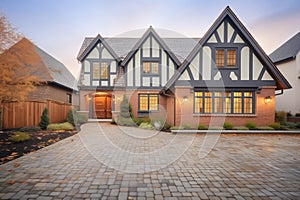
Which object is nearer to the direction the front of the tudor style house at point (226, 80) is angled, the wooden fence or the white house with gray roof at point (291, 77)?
the wooden fence

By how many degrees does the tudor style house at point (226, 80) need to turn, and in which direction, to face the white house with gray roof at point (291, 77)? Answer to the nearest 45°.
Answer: approximately 135° to its left

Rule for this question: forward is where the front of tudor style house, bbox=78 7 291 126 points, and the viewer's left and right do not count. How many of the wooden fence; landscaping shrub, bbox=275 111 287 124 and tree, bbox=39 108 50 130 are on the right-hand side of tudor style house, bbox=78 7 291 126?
2

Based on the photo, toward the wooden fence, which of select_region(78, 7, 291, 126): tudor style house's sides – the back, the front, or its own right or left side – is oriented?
right

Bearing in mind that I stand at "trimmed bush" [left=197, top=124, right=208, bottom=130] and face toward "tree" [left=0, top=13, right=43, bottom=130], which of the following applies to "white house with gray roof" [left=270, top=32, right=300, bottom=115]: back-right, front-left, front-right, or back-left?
back-right

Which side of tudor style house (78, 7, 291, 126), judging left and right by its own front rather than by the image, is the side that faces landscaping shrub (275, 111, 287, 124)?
left

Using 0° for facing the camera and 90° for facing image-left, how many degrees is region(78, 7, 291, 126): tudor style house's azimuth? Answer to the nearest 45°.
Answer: approximately 0°

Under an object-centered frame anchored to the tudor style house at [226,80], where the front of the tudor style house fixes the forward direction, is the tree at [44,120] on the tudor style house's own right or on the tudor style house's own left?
on the tudor style house's own right

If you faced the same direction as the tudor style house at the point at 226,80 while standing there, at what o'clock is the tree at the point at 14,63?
The tree is roughly at 2 o'clock from the tudor style house.

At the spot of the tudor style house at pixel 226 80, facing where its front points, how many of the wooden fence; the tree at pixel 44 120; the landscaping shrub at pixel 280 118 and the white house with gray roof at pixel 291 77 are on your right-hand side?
2
